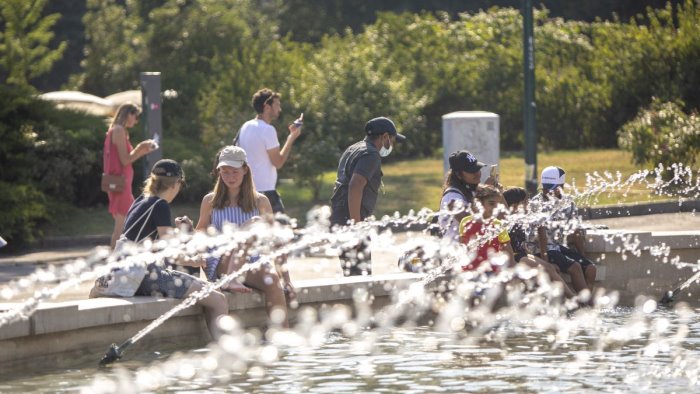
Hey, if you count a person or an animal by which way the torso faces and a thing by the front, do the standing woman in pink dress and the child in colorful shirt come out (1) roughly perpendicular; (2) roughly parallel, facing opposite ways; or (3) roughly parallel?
roughly perpendicular

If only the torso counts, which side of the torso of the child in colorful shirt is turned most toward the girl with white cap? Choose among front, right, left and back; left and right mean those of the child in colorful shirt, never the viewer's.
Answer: right

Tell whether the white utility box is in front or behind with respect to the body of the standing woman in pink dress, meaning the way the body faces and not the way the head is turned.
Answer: in front

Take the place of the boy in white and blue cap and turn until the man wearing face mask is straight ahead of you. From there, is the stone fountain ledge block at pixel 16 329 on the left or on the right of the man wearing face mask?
left

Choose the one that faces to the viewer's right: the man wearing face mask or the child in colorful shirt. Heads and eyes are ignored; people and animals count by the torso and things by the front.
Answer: the man wearing face mask

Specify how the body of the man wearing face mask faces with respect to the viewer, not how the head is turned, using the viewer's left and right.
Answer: facing to the right of the viewer

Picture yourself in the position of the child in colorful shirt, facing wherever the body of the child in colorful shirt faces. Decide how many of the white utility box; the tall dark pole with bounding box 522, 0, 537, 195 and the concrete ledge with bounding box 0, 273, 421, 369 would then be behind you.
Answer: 2

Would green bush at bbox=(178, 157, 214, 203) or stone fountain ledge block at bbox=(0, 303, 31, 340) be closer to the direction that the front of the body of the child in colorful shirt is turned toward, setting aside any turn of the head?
the stone fountain ledge block

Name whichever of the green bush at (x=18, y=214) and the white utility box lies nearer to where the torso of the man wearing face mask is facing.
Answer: the white utility box

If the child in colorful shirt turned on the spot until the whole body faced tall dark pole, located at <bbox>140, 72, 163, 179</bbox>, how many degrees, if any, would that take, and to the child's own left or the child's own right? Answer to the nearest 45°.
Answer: approximately 135° to the child's own right

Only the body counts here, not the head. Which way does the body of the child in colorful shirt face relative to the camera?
toward the camera

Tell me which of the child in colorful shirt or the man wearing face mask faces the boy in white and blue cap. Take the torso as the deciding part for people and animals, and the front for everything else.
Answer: the man wearing face mask

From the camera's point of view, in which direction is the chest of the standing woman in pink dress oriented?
to the viewer's right
